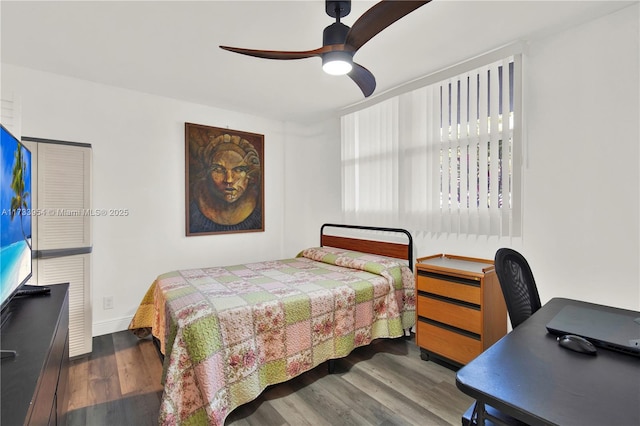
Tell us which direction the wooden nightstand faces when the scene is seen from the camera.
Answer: facing the viewer and to the left of the viewer

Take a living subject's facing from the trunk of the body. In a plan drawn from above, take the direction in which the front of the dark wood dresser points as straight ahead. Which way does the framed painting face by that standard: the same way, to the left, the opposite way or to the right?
to the right

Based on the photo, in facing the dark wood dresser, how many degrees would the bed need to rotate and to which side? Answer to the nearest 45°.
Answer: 0° — it already faces it

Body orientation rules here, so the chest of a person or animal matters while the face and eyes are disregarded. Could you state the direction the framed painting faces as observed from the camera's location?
facing the viewer and to the right of the viewer

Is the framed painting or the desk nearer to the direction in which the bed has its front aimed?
the desk

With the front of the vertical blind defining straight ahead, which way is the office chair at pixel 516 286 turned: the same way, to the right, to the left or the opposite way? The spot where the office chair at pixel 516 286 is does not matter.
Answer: to the left

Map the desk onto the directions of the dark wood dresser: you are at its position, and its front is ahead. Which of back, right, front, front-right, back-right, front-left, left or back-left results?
front-right

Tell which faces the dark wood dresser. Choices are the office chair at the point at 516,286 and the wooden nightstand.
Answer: the wooden nightstand

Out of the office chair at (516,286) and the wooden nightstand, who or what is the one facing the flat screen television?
the wooden nightstand

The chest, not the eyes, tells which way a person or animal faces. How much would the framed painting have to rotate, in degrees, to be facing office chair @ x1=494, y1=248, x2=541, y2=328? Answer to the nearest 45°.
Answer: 0° — it already faces it

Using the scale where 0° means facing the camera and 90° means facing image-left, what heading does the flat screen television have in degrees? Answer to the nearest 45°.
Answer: approximately 270°

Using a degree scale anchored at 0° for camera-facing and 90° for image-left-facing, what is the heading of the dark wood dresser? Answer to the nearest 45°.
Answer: approximately 270°
